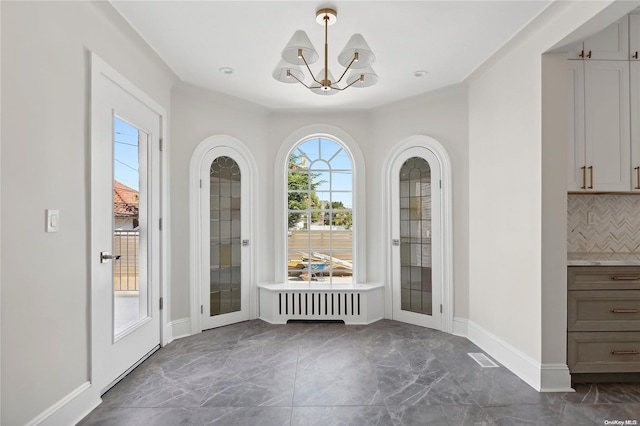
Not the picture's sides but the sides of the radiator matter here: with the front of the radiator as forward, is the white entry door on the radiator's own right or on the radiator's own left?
on the radiator's own right

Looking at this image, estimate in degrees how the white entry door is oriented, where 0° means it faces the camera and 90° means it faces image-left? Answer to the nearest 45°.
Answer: approximately 315°

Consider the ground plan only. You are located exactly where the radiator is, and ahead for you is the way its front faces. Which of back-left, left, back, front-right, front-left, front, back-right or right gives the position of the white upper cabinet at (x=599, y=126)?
front-left

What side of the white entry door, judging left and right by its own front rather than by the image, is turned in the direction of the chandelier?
front

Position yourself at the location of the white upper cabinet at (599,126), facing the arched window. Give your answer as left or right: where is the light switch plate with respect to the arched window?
left

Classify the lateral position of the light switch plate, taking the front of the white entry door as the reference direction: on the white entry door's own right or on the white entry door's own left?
on the white entry door's own right

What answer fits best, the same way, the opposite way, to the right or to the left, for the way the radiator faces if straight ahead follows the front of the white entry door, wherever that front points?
to the right

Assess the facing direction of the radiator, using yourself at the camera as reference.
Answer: facing the viewer

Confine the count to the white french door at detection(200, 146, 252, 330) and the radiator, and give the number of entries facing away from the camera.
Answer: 0

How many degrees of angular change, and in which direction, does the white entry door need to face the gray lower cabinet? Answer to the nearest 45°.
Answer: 0° — it already faces it

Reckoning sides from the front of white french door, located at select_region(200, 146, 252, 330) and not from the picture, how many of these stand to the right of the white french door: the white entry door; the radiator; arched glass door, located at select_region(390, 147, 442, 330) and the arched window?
1

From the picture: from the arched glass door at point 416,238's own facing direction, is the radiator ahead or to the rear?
ahead

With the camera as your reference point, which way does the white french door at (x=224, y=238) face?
facing the viewer and to the right of the viewer

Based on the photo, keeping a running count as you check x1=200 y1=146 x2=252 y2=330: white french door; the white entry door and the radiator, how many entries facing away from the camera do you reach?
0

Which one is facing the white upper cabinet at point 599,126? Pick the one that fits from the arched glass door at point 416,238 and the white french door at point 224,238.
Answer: the white french door

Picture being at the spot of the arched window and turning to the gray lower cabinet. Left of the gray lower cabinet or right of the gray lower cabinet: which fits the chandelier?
right

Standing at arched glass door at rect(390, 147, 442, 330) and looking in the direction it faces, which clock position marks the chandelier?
The chandelier is roughly at 11 o'clock from the arched glass door.

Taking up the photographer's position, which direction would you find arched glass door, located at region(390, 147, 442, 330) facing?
facing the viewer and to the left of the viewer

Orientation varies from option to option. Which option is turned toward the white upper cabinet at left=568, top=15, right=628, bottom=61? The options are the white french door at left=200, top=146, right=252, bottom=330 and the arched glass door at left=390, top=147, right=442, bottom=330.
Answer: the white french door
